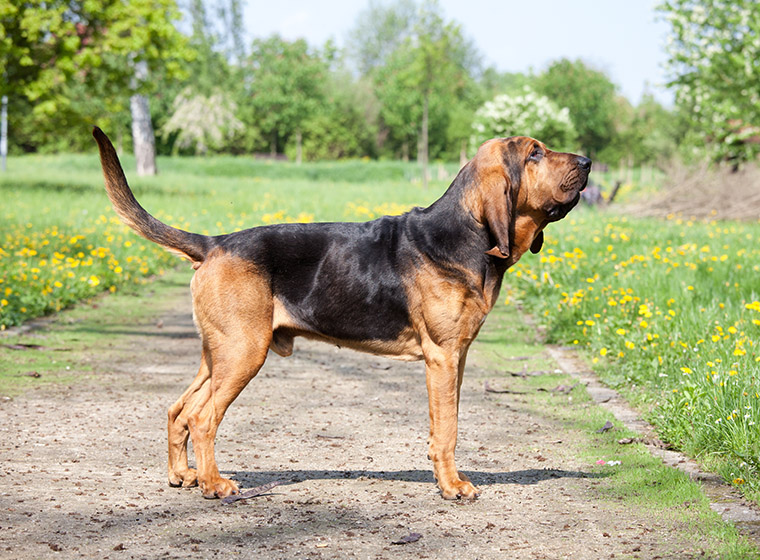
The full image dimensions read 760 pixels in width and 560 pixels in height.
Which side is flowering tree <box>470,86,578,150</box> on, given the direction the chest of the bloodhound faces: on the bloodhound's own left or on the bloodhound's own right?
on the bloodhound's own left

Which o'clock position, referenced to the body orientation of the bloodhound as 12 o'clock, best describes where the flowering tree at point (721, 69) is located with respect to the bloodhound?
The flowering tree is roughly at 10 o'clock from the bloodhound.

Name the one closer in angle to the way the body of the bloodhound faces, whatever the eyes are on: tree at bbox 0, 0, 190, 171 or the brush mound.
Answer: the brush mound

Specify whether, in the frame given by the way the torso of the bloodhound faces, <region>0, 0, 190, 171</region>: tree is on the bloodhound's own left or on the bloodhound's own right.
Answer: on the bloodhound's own left

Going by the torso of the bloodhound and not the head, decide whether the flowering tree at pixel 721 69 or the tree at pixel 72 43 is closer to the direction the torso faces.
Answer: the flowering tree

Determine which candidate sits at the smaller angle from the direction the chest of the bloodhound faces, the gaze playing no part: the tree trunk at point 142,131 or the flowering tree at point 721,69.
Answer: the flowering tree

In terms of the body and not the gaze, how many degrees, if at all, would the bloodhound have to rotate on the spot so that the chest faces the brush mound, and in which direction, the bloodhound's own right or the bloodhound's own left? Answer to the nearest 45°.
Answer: approximately 45° to the bloodhound's own left

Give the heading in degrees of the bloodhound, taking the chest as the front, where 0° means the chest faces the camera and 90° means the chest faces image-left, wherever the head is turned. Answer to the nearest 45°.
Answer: approximately 270°

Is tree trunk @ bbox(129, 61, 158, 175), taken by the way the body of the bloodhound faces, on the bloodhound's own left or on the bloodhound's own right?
on the bloodhound's own left
